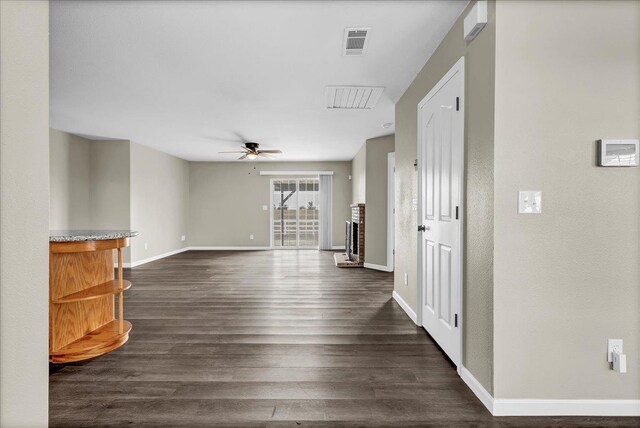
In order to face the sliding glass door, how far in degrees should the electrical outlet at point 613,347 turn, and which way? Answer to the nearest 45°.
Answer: approximately 135° to its right

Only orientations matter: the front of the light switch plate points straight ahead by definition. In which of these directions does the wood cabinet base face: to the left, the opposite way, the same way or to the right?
to the left
